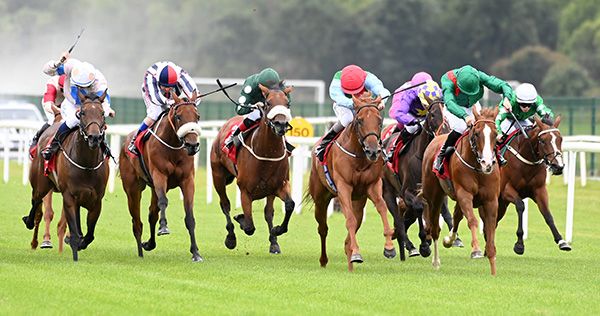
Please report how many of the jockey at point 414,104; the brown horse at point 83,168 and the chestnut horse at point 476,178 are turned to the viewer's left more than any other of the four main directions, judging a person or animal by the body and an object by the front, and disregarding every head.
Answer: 0

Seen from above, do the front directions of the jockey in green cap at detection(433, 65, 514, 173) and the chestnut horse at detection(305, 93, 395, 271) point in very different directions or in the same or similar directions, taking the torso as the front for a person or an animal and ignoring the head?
same or similar directions

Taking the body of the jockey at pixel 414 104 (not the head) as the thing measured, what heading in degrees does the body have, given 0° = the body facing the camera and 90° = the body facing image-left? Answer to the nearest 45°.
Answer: approximately 315°

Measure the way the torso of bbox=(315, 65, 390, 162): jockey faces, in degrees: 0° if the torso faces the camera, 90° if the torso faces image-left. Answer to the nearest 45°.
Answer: approximately 315°

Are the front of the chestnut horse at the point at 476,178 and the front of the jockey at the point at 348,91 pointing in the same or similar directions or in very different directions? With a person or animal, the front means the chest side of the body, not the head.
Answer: same or similar directions

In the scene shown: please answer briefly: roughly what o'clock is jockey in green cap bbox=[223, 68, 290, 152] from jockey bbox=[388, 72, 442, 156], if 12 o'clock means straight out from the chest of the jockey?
The jockey in green cap is roughly at 4 o'clock from the jockey.

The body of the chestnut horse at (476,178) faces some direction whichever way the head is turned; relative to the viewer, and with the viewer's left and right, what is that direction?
facing the viewer and to the right of the viewer

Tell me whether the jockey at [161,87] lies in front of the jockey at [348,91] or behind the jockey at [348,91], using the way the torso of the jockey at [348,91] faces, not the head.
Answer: behind
